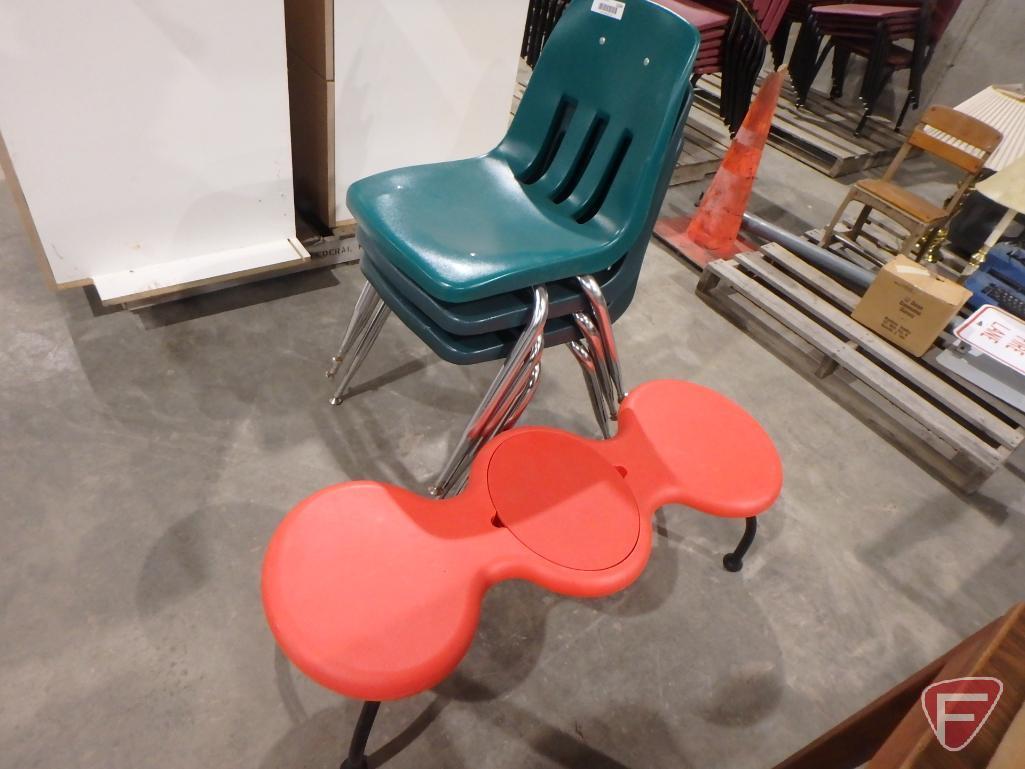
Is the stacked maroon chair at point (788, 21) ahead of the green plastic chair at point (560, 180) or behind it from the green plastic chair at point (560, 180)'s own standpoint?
behind

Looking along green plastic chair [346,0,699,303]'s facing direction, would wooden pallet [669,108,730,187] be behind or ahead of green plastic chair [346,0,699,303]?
behind

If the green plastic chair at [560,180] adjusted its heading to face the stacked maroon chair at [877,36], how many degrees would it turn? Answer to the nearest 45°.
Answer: approximately 180°

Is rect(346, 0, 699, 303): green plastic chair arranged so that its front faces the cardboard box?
no

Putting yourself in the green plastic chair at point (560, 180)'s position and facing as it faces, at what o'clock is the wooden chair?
The wooden chair is roughly at 6 o'clock from the green plastic chair.

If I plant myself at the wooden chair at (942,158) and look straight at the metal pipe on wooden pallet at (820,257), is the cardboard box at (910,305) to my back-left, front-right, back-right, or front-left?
front-left

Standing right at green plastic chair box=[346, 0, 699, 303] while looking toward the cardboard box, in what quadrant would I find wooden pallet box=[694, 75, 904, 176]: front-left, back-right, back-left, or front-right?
front-left

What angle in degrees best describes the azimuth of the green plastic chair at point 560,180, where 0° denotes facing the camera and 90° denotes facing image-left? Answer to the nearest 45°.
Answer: approximately 45°

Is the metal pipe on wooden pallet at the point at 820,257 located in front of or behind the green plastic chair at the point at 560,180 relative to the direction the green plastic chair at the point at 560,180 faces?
behind

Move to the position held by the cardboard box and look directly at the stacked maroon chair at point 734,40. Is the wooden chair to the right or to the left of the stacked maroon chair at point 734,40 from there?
right

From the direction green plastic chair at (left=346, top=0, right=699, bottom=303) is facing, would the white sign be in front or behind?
behind

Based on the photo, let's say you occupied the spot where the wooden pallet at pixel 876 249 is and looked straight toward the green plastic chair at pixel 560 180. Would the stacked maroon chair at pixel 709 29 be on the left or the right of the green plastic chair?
right
